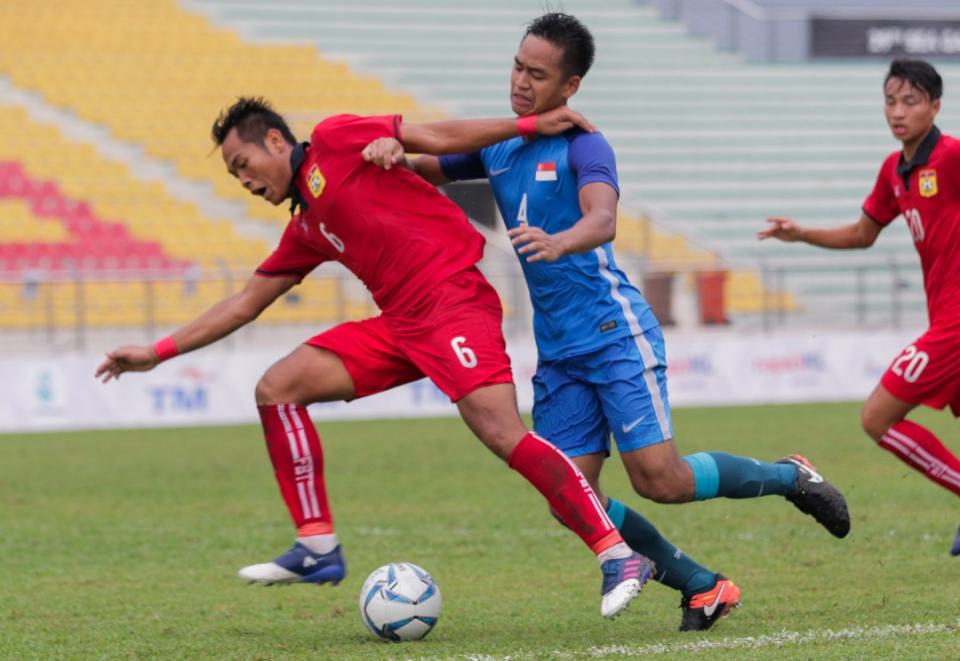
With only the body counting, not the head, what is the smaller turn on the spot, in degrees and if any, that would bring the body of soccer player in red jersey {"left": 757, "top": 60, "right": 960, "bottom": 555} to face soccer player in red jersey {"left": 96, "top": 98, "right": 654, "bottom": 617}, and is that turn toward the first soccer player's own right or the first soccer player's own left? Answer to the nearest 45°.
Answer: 0° — they already face them

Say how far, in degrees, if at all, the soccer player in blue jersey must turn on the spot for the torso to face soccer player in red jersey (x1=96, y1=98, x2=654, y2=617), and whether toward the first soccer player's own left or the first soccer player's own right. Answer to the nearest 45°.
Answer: approximately 45° to the first soccer player's own right

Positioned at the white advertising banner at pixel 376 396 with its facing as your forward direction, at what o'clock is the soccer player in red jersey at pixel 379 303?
The soccer player in red jersey is roughly at 12 o'clock from the white advertising banner.

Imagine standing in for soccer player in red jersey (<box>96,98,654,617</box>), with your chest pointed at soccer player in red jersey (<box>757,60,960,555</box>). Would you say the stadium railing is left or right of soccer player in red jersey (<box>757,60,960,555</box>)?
left

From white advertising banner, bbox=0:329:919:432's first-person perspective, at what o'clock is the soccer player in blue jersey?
The soccer player in blue jersey is roughly at 12 o'clock from the white advertising banner.

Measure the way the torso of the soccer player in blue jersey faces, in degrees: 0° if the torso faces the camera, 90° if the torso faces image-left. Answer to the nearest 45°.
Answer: approximately 45°

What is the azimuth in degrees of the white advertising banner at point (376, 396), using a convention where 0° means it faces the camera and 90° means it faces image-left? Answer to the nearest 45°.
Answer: approximately 0°
